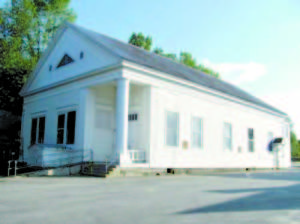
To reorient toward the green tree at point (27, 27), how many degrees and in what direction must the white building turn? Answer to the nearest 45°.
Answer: approximately 90° to its right

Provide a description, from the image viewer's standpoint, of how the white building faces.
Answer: facing the viewer and to the left of the viewer

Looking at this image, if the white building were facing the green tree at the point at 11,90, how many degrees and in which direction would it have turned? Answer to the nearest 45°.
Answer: approximately 90° to its right
